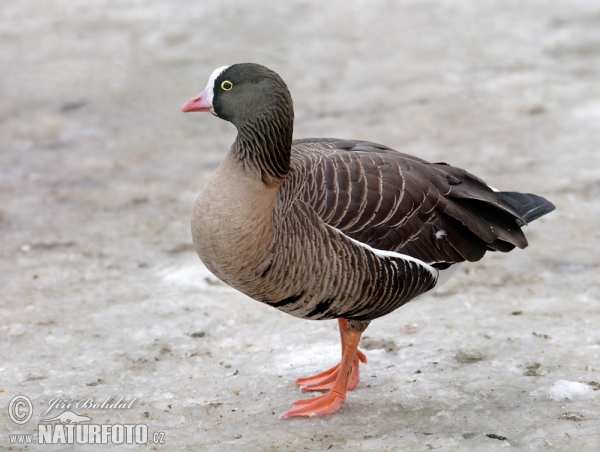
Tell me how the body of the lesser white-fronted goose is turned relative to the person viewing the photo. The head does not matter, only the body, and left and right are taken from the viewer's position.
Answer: facing to the left of the viewer
